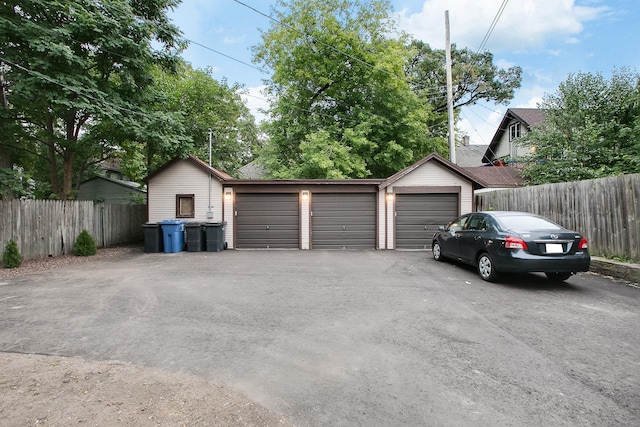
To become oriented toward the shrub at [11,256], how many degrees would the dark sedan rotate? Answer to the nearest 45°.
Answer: approximately 45° to its left

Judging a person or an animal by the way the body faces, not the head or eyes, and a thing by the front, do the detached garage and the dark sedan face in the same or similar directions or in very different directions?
very different directions

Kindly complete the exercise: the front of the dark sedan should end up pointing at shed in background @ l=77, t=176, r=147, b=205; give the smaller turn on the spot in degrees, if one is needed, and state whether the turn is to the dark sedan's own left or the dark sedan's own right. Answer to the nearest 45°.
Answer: approximately 45° to the dark sedan's own left

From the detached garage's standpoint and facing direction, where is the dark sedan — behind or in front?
in front

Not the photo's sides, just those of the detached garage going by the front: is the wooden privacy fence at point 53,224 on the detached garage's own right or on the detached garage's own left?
on the detached garage's own right

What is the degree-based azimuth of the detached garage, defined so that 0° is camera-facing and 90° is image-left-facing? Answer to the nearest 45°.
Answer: approximately 0°

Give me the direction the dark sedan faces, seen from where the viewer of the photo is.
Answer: facing away from the viewer and to the left of the viewer

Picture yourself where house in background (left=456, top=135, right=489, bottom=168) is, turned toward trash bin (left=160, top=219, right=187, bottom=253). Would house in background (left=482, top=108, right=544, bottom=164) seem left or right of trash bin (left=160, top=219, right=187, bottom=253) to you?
left

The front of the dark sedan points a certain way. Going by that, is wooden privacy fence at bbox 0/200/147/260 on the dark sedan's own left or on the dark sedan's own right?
on the dark sedan's own left

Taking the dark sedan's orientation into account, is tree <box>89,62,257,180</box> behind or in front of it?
in front

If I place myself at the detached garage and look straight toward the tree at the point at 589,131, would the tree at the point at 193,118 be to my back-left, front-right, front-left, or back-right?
back-left

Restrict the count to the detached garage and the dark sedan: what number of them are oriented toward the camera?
1
